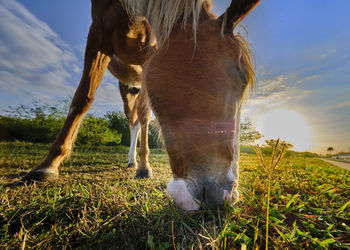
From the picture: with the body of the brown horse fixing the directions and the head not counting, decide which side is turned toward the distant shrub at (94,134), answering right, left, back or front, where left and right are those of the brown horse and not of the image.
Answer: back

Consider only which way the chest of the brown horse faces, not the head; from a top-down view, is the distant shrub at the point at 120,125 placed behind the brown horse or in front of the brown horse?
behind

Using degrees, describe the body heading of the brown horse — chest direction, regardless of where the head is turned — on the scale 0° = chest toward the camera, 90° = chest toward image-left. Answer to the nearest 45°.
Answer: approximately 0°
